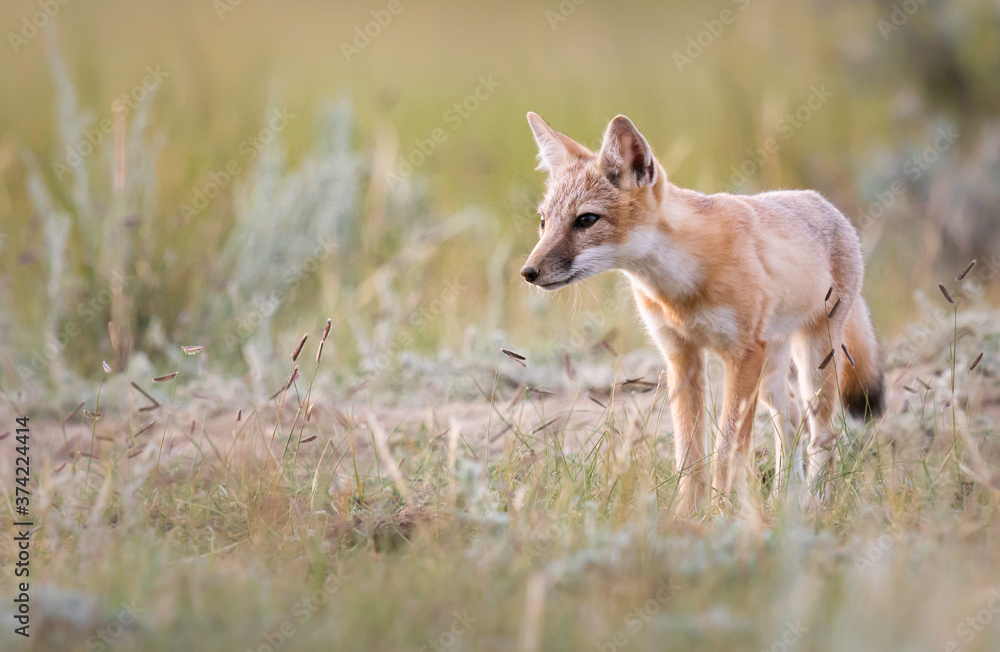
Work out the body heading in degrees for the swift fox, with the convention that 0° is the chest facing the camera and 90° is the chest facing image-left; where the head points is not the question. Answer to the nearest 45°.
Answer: approximately 45°
